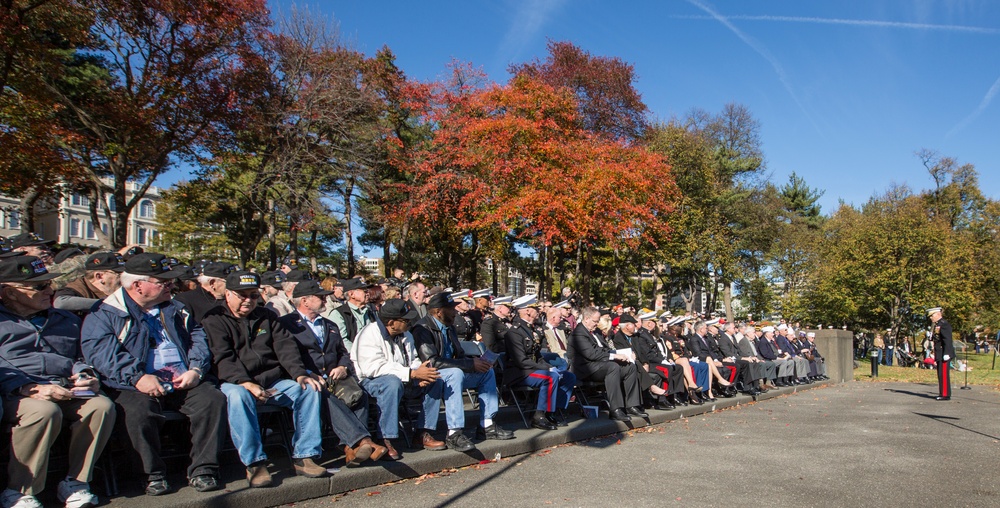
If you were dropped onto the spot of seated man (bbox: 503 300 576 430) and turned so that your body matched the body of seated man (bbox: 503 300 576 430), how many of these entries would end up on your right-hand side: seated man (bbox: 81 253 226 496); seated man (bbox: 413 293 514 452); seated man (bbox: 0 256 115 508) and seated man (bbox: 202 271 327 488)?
4

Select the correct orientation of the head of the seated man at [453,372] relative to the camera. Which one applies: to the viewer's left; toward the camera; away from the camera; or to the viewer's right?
to the viewer's right

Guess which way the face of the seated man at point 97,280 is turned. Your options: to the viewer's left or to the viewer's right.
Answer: to the viewer's right

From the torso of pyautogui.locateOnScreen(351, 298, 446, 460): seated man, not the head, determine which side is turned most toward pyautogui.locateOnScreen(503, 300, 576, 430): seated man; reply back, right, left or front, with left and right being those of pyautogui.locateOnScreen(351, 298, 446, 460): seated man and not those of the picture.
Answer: left

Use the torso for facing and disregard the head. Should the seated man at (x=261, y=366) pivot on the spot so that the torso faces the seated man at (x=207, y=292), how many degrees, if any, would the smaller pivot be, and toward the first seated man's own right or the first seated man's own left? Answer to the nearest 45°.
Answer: approximately 180°

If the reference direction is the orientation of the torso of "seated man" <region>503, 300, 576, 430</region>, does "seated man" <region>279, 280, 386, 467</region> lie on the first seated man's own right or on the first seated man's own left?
on the first seated man's own right

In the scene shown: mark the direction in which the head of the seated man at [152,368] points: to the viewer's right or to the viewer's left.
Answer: to the viewer's right

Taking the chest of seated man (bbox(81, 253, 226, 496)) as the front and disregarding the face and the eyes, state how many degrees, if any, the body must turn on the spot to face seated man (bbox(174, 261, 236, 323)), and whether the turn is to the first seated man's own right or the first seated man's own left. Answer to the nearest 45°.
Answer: approximately 135° to the first seated man's own left

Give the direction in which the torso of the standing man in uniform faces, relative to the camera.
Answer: to the viewer's left

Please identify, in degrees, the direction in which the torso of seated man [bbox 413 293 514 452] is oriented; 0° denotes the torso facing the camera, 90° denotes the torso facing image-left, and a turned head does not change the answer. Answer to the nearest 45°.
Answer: approximately 315°

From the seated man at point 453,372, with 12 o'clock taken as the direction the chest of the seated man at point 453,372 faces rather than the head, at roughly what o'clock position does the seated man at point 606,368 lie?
the seated man at point 606,368 is roughly at 9 o'clock from the seated man at point 453,372.
